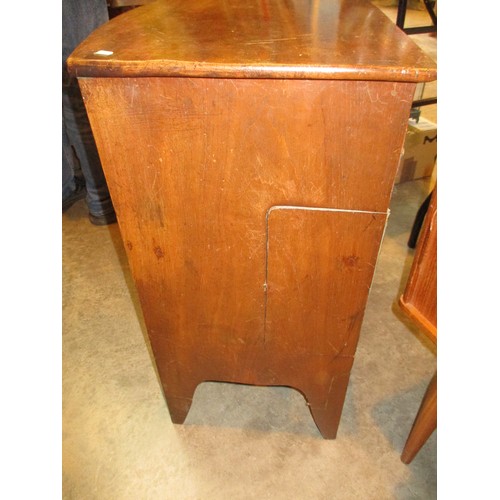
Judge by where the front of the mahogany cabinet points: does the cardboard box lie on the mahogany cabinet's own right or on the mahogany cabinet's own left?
on the mahogany cabinet's own left
